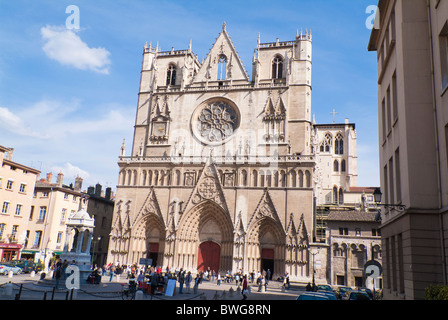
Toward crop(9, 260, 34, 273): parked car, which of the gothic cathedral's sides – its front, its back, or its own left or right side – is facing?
right

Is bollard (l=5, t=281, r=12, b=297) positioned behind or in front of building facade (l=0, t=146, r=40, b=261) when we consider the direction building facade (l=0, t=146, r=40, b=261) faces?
in front

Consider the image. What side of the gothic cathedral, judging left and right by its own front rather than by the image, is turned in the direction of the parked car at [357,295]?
front

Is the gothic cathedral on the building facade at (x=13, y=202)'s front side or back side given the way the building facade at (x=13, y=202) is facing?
on the front side

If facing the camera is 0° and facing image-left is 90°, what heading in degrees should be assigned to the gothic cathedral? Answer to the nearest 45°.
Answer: approximately 0°

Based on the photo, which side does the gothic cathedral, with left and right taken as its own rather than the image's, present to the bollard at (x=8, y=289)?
front

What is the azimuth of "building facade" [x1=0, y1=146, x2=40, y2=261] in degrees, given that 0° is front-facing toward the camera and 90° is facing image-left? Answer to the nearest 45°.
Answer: approximately 315°

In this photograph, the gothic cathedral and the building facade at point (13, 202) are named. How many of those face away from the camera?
0

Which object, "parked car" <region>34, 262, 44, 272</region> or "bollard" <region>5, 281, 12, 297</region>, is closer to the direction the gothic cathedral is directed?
the bollard

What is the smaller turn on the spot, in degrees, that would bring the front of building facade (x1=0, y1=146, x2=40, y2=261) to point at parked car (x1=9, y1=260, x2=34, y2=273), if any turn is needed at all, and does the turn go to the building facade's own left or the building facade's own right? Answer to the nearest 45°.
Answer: approximately 45° to the building facade's own right

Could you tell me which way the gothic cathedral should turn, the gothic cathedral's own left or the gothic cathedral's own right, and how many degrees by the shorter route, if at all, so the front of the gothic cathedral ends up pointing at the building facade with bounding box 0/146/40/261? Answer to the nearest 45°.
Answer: approximately 90° to the gothic cathedral's own right

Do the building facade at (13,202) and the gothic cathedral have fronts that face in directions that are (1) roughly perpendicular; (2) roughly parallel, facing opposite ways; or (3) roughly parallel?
roughly perpendicular
